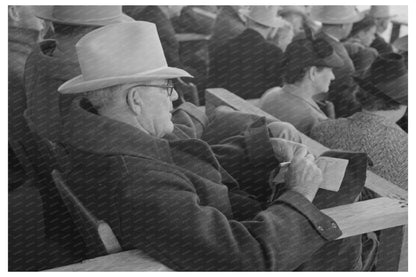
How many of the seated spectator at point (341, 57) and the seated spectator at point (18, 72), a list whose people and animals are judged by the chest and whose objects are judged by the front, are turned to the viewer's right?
2

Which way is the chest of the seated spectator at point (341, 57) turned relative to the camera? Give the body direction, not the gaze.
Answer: to the viewer's right

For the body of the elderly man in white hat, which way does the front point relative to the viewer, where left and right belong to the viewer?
facing away from the viewer and to the right of the viewer

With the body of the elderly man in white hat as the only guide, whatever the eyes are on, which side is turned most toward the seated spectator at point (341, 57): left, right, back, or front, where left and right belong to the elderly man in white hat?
front

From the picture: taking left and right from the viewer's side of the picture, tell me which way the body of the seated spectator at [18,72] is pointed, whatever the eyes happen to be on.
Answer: facing to the right of the viewer

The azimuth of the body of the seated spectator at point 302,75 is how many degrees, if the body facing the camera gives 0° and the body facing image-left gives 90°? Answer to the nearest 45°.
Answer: approximately 225°

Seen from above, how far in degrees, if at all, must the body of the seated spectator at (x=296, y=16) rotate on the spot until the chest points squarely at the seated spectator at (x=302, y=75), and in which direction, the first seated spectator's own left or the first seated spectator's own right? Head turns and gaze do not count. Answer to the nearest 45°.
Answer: approximately 90° to the first seated spectator's own right

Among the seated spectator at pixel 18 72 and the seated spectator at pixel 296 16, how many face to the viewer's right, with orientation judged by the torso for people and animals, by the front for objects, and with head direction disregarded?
2

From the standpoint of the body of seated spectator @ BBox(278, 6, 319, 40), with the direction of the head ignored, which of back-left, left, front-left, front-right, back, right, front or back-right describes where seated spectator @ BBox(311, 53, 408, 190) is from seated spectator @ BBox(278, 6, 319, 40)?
right

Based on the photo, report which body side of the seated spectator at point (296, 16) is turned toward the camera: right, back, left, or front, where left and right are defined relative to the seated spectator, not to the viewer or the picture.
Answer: right

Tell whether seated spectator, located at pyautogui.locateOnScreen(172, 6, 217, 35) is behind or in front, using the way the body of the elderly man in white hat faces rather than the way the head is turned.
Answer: in front

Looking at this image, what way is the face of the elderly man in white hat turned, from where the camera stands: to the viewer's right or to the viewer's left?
to the viewer's right

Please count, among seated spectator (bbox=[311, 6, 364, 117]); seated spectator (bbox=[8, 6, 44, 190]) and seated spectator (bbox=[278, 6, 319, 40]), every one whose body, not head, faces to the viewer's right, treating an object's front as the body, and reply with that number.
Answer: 3
